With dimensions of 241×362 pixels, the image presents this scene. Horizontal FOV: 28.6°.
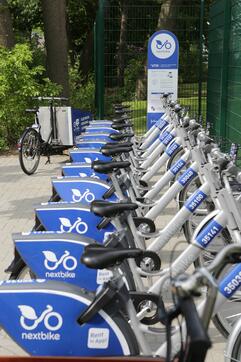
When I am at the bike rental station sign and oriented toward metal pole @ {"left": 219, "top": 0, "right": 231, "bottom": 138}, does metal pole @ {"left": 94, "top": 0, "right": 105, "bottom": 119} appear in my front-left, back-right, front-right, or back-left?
back-left

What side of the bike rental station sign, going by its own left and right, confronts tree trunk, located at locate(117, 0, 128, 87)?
back

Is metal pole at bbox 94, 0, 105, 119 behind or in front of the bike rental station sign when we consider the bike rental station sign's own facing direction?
behind

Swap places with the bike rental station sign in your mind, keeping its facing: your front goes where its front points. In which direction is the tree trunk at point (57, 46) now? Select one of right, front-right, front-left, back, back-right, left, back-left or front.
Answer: back-right

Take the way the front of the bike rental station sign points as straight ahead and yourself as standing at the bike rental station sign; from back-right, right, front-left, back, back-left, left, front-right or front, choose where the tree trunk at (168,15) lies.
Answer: back

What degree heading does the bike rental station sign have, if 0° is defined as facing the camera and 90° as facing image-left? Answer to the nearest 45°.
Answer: approximately 0°

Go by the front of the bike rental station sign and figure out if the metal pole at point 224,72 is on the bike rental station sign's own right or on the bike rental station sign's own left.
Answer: on the bike rental station sign's own left
